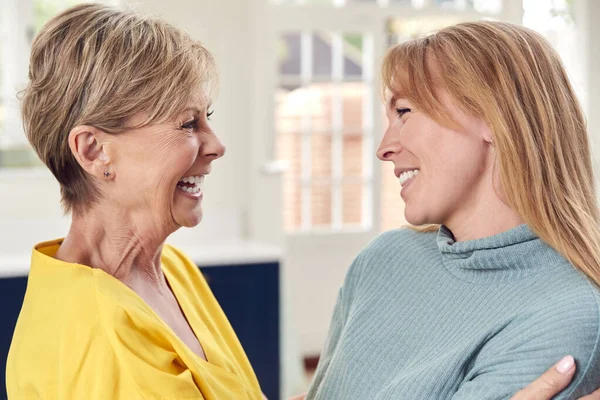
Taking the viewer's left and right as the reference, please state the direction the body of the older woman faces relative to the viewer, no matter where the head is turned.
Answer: facing the viewer and to the right of the viewer

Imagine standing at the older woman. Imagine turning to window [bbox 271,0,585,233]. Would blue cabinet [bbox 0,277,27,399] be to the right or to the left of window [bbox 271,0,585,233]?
left

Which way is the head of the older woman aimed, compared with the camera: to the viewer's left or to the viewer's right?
to the viewer's right

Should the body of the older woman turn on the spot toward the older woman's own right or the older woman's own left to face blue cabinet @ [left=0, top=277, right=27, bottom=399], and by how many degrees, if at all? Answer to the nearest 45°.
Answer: approximately 135° to the older woman's own left

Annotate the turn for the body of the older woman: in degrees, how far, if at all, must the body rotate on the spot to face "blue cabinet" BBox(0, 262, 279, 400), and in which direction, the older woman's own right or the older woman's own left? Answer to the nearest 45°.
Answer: approximately 135° to the older woman's own left

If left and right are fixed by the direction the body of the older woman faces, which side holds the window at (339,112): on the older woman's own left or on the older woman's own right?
on the older woman's own left
